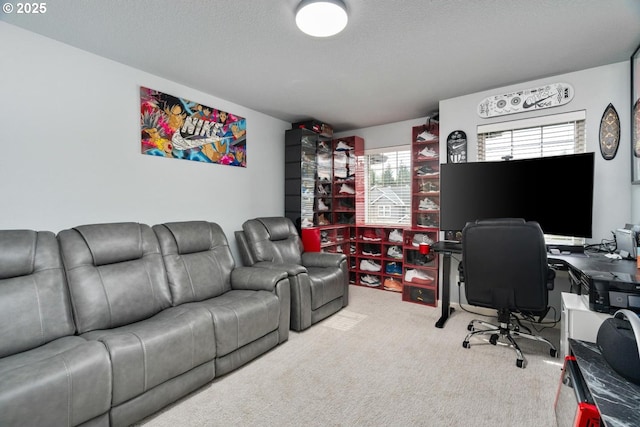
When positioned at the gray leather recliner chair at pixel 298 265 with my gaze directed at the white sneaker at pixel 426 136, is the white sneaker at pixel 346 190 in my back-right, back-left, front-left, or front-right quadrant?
front-left

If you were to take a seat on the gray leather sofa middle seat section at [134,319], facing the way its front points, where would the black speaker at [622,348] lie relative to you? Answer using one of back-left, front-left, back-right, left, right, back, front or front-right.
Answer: front

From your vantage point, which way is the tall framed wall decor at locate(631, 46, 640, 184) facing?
to the viewer's left

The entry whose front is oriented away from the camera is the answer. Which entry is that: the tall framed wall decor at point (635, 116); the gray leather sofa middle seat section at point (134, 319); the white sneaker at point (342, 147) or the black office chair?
the black office chair

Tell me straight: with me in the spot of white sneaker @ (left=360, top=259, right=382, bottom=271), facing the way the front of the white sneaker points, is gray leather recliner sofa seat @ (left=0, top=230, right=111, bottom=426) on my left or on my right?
on my right

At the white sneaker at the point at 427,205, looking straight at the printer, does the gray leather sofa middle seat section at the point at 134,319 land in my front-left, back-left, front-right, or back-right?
front-right

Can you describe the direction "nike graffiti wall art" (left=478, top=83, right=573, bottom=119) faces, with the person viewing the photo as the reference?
facing the viewer

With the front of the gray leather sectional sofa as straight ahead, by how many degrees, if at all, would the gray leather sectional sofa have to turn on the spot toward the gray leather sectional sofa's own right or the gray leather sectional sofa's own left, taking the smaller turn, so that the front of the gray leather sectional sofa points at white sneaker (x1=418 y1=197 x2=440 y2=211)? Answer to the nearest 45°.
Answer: approximately 45° to the gray leather sectional sofa's own left

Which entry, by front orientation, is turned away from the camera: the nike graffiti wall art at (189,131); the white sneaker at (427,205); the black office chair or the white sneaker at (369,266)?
the black office chair

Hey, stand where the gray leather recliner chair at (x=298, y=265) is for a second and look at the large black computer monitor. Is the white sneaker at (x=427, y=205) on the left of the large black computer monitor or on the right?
left

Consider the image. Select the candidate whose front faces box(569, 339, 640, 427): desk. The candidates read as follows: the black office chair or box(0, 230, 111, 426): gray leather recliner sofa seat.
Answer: the gray leather recliner sofa seat
